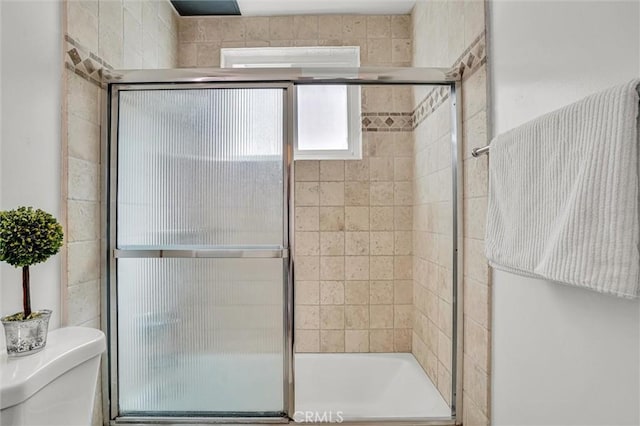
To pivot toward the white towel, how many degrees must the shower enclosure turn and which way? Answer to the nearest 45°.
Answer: approximately 45° to its left

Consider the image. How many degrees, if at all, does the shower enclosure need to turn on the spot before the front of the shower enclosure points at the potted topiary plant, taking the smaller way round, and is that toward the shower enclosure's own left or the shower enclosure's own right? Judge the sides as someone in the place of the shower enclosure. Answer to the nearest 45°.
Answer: approximately 45° to the shower enclosure's own right

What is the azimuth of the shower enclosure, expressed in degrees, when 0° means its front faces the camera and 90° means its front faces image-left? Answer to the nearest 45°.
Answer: approximately 0°

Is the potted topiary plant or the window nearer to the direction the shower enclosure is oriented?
the potted topiary plant

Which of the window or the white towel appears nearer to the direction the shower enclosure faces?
the white towel

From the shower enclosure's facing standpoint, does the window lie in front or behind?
behind
